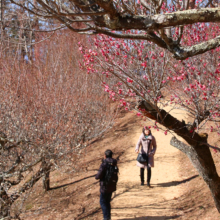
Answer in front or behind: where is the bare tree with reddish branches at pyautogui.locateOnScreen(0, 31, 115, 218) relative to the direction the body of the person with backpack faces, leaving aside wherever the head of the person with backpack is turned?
in front

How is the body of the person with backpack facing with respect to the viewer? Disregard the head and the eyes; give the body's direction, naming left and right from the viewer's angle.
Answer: facing away from the viewer and to the left of the viewer

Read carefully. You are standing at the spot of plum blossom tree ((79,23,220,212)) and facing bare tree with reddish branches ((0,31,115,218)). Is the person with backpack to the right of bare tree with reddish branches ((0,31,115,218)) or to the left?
left
